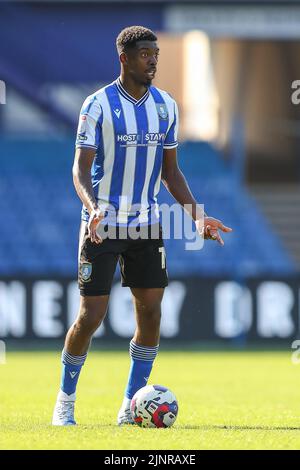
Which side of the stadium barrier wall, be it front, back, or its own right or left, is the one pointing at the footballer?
front

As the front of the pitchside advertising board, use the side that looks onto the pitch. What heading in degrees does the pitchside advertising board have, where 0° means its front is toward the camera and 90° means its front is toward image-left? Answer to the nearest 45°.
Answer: approximately 0°

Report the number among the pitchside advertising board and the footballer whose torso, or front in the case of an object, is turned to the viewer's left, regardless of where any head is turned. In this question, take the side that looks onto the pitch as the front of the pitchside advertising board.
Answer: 0

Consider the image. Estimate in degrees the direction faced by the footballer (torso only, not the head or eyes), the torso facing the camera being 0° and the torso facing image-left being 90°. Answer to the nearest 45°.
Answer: approximately 315°

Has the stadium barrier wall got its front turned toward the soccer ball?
yes

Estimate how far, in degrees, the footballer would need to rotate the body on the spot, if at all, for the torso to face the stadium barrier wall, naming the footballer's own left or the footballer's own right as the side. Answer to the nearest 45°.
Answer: approximately 135° to the footballer's own left
